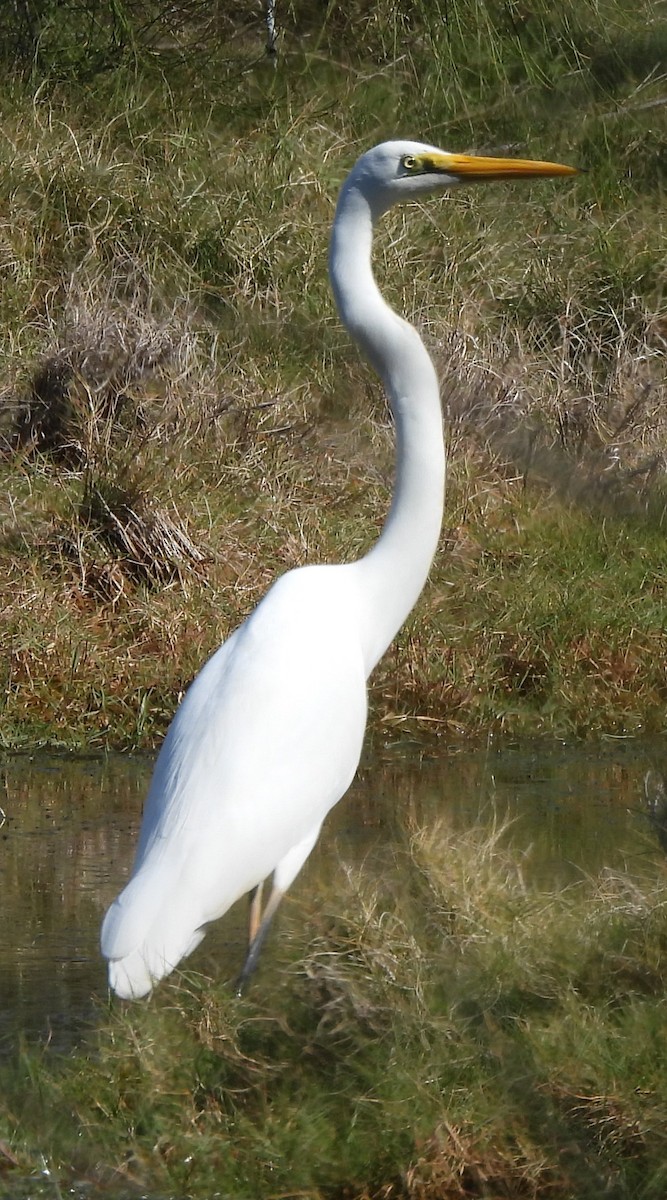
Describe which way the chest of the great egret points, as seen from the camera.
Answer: to the viewer's right
